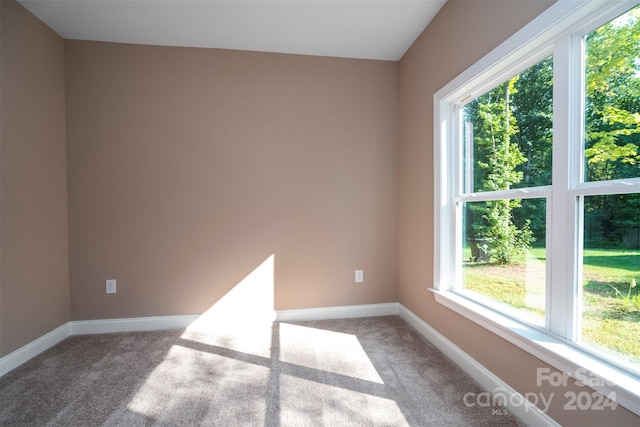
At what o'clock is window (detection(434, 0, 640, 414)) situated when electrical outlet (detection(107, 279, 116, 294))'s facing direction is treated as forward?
The window is roughly at 11 o'clock from the electrical outlet.

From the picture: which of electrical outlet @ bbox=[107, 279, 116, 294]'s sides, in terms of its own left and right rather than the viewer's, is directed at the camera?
front
